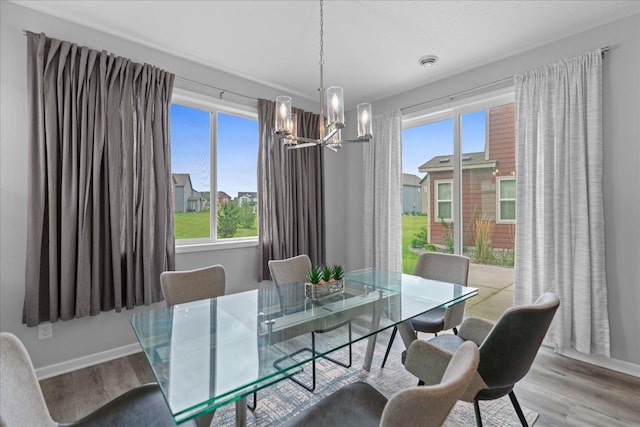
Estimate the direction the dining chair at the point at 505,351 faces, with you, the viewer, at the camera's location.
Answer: facing away from the viewer and to the left of the viewer

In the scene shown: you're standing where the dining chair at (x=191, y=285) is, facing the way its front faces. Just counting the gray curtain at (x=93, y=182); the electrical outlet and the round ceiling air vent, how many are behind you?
2

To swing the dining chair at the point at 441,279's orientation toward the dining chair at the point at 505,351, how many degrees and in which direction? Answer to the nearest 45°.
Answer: approximately 45° to its left

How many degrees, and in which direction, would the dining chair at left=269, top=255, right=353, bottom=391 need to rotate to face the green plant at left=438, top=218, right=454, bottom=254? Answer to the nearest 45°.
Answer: approximately 90° to its left

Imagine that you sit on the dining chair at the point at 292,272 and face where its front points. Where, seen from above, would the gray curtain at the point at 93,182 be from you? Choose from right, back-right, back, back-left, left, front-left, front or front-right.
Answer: back-right

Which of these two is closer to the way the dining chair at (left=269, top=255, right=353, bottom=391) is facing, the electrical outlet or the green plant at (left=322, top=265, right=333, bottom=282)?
the green plant

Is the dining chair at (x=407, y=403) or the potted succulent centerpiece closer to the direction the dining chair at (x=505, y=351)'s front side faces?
the potted succulent centerpiece

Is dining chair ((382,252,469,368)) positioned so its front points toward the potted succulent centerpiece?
yes
